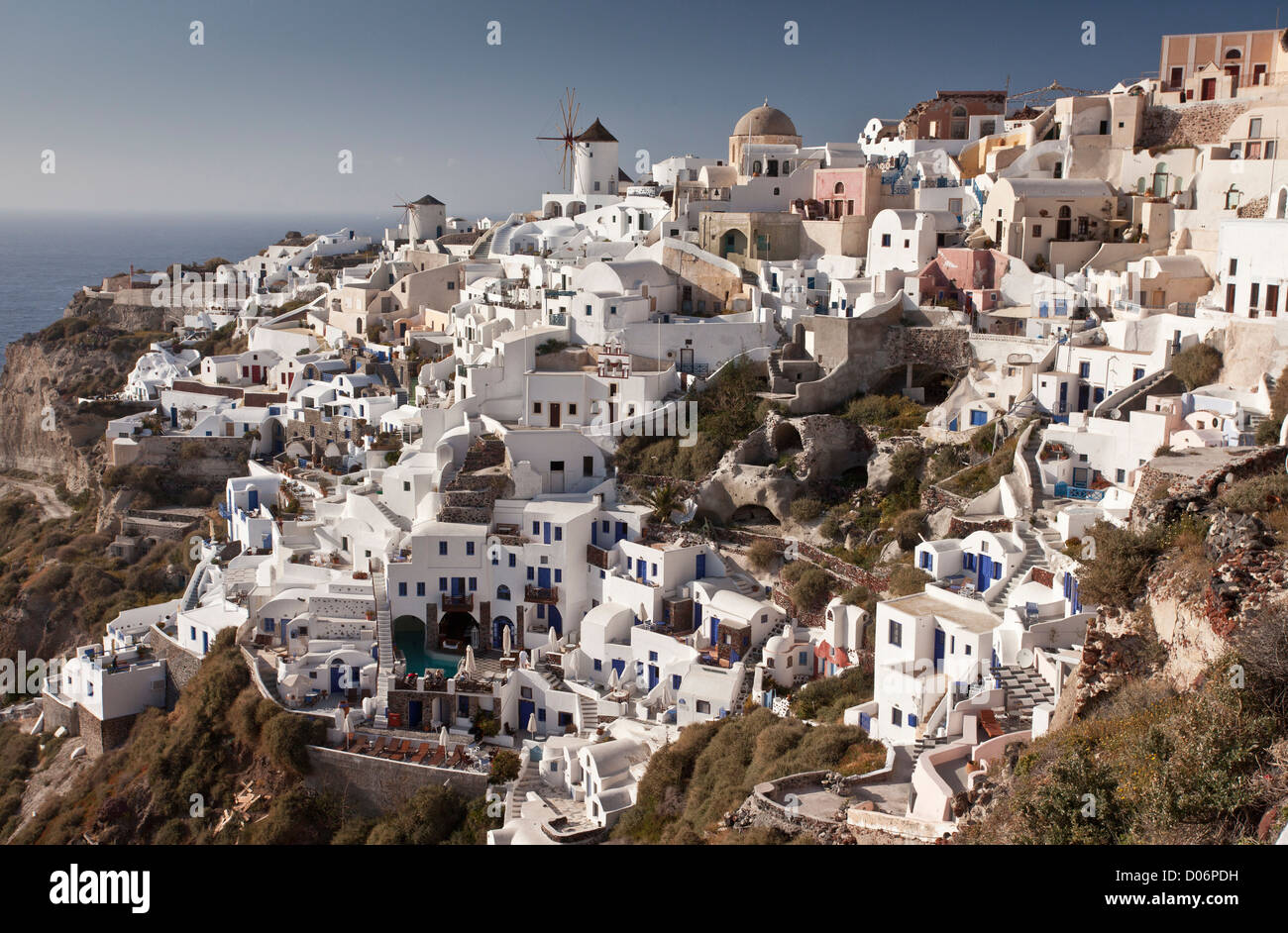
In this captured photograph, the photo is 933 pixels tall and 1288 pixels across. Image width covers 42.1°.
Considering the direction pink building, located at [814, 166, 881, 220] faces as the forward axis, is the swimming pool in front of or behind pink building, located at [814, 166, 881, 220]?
in front

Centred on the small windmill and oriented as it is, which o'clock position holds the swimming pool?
The swimming pool is roughly at 9 o'clock from the small windmill.

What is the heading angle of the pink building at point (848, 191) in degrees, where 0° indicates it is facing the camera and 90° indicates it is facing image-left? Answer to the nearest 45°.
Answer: approximately 0°

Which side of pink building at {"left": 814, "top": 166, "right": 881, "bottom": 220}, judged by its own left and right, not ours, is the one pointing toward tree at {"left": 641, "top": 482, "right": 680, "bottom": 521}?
front

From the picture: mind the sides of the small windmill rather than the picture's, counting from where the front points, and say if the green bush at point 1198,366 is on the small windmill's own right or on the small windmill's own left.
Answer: on the small windmill's own left

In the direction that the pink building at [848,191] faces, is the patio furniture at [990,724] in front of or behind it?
in front

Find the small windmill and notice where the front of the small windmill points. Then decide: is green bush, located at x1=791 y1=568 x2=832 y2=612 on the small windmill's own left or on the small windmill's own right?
on the small windmill's own left

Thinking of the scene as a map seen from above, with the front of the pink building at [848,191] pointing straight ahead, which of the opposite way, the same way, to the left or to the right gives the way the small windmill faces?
to the right

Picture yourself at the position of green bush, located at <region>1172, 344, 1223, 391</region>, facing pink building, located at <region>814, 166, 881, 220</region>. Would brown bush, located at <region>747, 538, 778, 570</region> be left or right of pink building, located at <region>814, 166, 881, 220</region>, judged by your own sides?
left

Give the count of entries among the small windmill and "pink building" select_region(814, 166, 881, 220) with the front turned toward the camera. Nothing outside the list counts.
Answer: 1

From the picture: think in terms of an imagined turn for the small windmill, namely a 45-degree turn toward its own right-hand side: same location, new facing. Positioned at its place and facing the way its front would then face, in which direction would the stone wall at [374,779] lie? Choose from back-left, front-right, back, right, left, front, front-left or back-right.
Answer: back-left

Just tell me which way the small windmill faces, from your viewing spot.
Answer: facing to the left of the viewer
